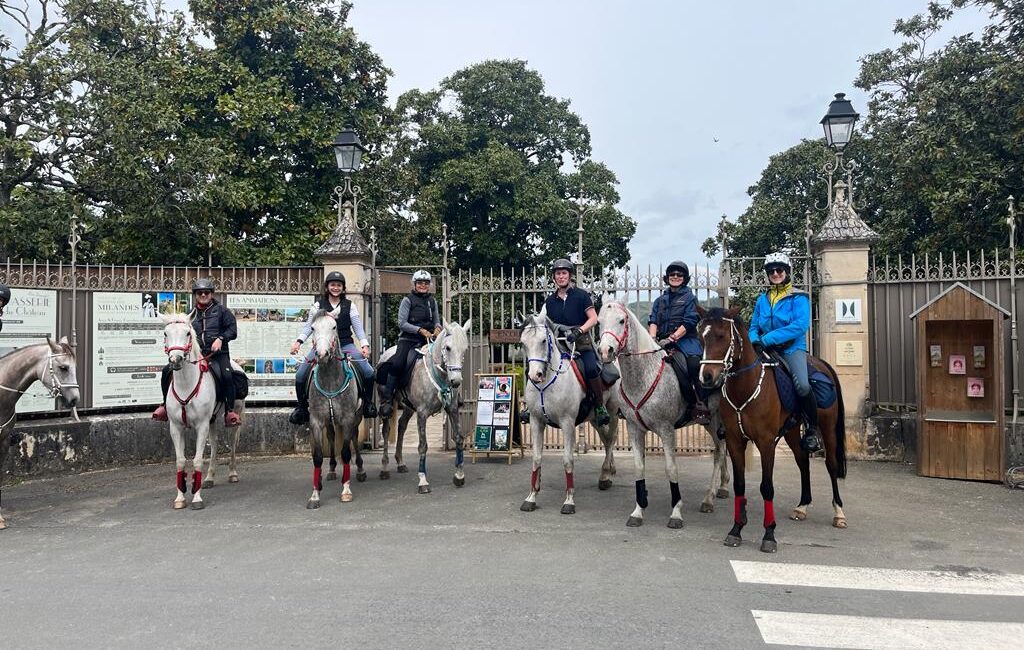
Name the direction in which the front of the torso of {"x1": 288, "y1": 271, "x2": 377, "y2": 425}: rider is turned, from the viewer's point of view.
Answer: toward the camera

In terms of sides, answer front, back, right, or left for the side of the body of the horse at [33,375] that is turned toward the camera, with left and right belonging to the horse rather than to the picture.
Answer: right

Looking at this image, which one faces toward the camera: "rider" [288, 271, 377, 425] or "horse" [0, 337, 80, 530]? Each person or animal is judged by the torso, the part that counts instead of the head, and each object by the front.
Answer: the rider

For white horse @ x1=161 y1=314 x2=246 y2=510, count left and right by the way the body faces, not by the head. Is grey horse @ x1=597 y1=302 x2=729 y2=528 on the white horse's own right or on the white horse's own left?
on the white horse's own left

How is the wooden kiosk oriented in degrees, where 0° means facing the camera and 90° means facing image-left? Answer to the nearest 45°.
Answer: approximately 0°

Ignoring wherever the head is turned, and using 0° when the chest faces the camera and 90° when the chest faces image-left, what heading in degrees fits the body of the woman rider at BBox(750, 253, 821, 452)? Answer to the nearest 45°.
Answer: approximately 45°

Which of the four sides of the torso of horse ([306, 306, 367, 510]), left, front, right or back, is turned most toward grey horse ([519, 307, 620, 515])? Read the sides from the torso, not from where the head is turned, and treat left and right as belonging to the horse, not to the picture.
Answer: left

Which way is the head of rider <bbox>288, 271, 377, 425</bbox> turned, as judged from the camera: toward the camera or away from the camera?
toward the camera

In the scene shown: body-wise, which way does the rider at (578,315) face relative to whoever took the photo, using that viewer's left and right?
facing the viewer and to the left of the viewer

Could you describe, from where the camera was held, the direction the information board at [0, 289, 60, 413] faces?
facing the viewer

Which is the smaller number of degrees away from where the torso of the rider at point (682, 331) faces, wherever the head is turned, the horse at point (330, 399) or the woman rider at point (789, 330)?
the horse

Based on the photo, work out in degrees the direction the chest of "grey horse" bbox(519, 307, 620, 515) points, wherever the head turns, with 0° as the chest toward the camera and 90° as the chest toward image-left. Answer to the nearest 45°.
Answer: approximately 45°

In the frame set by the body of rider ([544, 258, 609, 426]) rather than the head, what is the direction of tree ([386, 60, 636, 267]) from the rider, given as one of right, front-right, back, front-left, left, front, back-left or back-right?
back-right

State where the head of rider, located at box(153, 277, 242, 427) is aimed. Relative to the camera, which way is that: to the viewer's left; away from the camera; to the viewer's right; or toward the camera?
toward the camera

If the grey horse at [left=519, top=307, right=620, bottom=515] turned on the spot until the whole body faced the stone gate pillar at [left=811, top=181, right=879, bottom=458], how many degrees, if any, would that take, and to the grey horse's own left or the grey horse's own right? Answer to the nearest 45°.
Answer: approximately 180°
